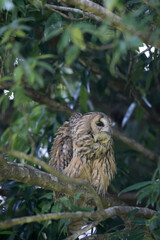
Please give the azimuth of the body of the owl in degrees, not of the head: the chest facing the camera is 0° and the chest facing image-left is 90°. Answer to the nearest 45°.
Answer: approximately 315°
